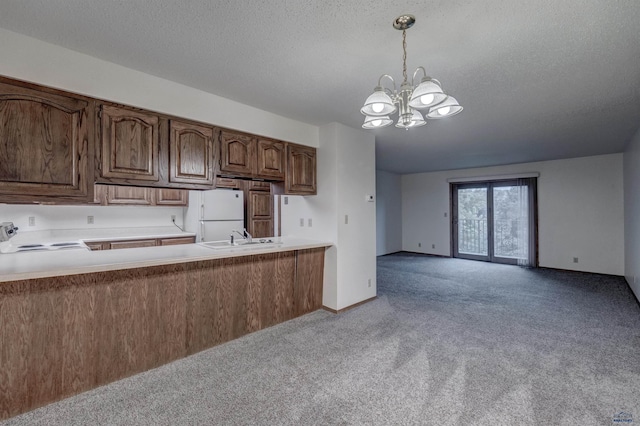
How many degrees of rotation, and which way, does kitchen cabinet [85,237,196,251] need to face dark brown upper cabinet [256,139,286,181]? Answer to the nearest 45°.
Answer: approximately 45° to its left

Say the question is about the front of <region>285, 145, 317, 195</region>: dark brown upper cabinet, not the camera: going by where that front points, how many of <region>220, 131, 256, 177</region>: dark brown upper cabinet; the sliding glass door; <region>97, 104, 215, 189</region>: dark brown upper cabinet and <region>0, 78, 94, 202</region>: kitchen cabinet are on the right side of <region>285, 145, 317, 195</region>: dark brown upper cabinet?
3

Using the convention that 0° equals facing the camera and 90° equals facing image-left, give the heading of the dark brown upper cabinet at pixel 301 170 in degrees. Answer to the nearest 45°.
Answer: approximately 315°

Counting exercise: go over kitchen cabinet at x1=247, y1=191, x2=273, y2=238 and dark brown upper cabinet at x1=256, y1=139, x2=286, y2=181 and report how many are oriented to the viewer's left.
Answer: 0

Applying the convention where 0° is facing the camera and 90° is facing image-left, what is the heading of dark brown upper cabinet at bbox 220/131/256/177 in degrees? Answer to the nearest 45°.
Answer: approximately 315°

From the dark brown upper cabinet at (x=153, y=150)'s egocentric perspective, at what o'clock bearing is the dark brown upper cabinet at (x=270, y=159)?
the dark brown upper cabinet at (x=270, y=159) is roughly at 10 o'clock from the dark brown upper cabinet at (x=153, y=150).
